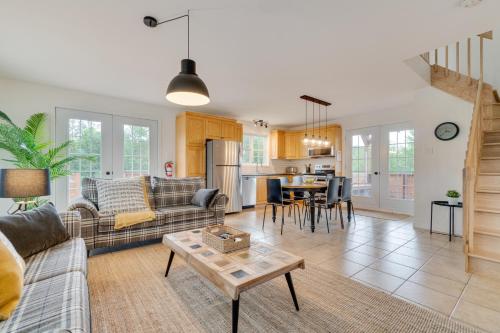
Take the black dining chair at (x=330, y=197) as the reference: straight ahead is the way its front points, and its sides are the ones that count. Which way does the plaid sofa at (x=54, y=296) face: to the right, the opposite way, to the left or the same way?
to the right

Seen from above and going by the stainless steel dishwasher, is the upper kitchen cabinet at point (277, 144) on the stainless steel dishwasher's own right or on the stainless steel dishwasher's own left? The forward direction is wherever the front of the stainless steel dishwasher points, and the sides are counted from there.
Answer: on the stainless steel dishwasher's own left

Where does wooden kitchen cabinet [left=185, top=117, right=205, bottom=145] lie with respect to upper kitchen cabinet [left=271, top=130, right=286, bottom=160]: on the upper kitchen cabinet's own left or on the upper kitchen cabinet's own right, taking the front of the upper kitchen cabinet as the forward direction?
on the upper kitchen cabinet's own right

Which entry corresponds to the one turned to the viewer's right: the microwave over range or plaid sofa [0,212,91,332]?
the plaid sofa

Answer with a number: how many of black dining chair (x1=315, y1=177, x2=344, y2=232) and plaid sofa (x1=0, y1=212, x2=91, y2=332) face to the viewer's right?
1

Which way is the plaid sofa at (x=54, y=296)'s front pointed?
to the viewer's right
